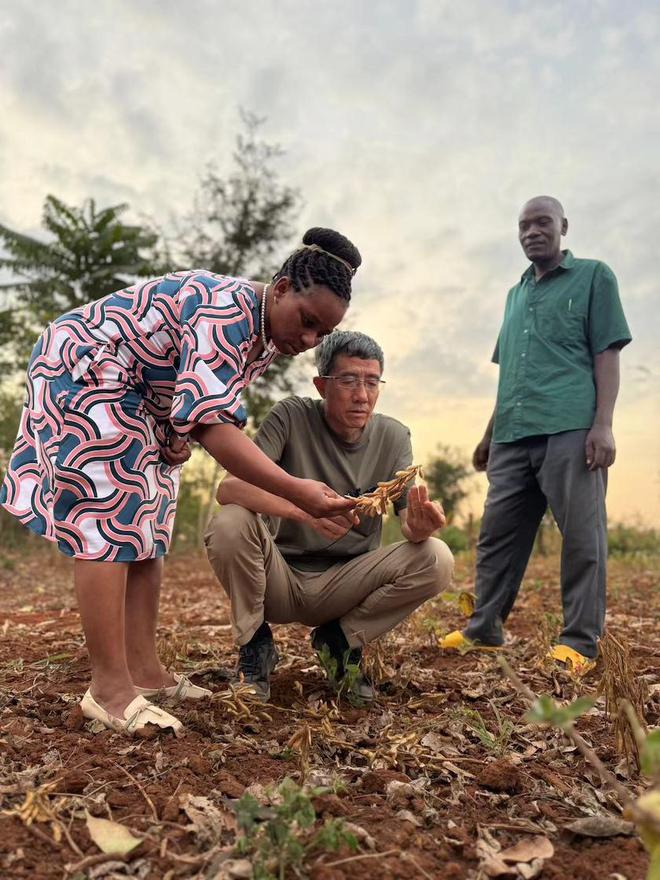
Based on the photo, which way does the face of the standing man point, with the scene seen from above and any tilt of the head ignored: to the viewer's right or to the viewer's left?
to the viewer's left

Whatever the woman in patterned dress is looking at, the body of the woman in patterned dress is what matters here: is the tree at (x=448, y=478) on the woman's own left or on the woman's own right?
on the woman's own left

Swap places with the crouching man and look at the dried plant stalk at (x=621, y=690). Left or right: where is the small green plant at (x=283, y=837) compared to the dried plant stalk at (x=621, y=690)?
right

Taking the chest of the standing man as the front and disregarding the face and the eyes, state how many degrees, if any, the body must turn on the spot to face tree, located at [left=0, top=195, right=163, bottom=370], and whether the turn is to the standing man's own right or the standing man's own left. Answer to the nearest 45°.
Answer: approximately 90° to the standing man's own right

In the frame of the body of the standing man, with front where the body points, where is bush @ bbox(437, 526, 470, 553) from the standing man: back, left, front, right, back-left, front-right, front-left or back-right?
back-right

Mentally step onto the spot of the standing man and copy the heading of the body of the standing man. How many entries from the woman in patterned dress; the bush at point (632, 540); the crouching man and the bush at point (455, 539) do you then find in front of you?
2

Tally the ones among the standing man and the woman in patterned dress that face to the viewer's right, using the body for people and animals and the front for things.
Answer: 1

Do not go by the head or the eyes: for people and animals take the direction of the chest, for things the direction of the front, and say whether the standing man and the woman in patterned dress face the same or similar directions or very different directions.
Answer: very different directions

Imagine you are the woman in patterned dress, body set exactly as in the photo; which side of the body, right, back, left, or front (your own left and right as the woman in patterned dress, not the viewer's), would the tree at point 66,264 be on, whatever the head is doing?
left

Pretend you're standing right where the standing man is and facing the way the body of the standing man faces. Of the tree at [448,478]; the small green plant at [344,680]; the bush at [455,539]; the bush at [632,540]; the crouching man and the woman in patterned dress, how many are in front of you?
3

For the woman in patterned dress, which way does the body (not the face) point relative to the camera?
to the viewer's right

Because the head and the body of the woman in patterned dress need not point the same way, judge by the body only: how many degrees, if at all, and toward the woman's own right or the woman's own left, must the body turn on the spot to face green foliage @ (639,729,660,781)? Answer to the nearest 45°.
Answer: approximately 45° to the woman's own right

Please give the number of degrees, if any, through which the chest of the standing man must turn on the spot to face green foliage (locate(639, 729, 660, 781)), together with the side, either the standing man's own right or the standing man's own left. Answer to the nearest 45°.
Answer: approximately 45° to the standing man's own left
